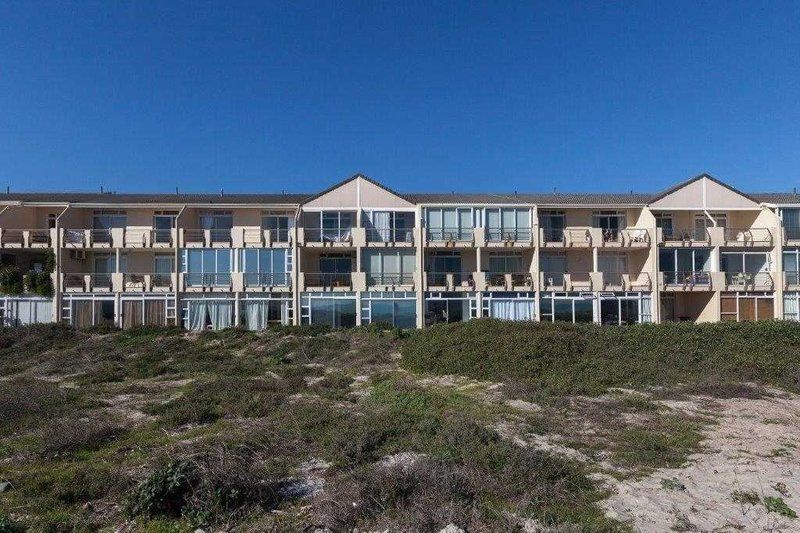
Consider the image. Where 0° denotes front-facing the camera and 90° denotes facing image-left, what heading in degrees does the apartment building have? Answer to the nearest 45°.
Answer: approximately 0°

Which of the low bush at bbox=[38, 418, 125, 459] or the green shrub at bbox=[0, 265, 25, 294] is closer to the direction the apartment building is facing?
the low bush

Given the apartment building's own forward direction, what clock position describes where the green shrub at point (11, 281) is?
The green shrub is roughly at 3 o'clock from the apartment building.

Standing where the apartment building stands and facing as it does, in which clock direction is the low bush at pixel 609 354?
The low bush is roughly at 11 o'clock from the apartment building.

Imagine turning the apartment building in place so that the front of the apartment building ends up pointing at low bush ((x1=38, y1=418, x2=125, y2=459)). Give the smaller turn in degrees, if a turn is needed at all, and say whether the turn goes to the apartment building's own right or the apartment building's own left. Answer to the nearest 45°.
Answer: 0° — it already faces it
